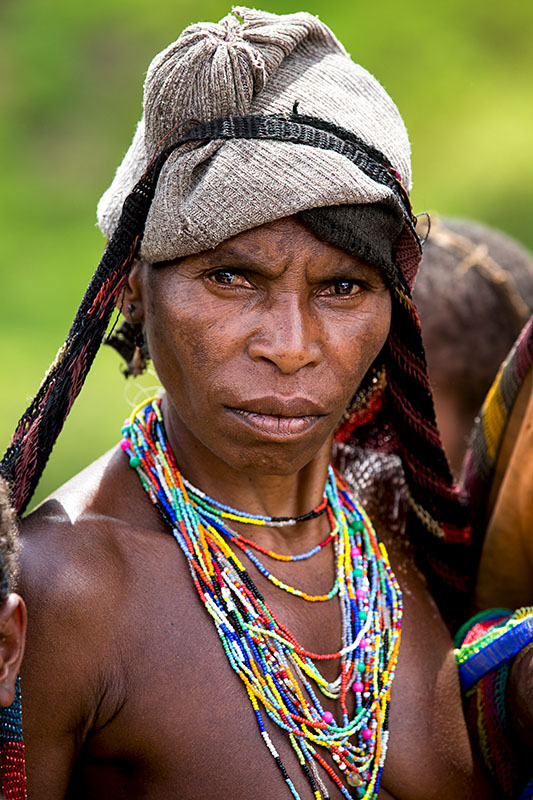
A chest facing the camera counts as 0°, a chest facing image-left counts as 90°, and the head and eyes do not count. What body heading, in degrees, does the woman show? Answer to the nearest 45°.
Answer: approximately 315°
